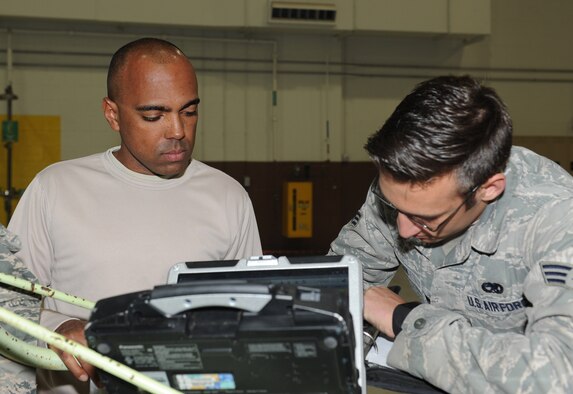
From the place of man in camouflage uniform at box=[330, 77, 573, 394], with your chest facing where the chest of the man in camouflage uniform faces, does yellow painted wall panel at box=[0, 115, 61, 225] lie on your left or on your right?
on your right

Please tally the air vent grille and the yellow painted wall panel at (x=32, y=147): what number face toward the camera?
2

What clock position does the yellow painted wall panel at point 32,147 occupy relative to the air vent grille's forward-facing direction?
The yellow painted wall panel is roughly at 3 o'clock from the air vent grille.

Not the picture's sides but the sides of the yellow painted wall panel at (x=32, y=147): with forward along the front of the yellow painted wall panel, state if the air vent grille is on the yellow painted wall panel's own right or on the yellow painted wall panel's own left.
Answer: on the yellow painted wall panel's own left

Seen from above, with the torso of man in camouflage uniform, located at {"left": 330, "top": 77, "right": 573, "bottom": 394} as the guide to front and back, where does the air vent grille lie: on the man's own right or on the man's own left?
on the man's own right

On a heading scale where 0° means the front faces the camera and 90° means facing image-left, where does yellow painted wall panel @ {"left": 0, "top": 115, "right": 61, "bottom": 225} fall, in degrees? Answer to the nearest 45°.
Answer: approximately 0°

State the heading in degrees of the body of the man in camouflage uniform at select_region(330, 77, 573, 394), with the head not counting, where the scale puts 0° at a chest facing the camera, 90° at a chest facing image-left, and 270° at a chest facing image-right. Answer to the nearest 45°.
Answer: approximately 45°

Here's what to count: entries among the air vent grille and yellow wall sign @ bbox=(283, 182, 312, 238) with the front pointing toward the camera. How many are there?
2
